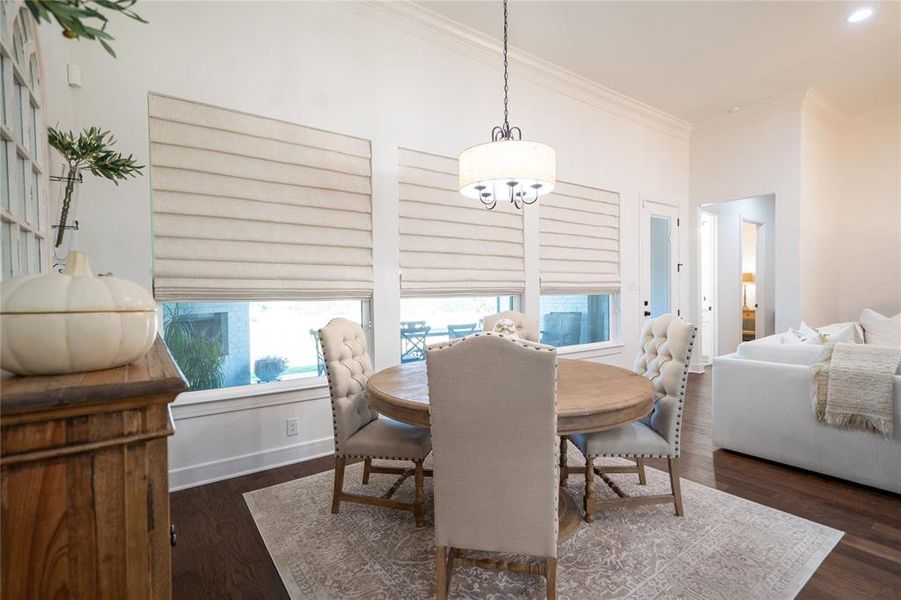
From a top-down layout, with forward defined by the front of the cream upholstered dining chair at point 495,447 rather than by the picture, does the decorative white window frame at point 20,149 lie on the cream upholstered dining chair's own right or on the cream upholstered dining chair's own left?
on the cream upholstered dining chair's own left

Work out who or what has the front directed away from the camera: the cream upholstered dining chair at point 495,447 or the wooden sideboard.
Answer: the cream upholstered dining chair

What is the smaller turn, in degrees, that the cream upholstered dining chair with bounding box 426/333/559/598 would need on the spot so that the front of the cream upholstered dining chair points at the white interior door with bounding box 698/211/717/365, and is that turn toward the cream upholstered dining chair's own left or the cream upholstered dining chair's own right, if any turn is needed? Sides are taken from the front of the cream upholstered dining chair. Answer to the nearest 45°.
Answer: approximately 45° to the cream upholstered dining chair's own right

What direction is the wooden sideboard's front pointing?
to the viewer's right

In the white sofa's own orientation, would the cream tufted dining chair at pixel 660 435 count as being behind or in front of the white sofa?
behind

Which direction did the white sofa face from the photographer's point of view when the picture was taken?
facing away from the viewer and to the right of the viewer

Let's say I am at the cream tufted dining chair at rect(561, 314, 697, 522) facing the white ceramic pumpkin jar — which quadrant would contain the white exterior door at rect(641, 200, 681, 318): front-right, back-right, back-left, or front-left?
back-right

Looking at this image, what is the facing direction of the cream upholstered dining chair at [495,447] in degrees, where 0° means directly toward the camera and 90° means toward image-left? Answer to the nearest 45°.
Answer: approximately 180°

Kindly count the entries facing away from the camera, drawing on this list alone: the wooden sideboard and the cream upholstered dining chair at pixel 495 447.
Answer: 1

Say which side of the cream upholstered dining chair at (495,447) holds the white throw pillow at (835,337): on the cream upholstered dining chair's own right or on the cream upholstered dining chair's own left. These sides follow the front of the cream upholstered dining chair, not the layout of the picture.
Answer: on the cream upholstered dining chair's own right

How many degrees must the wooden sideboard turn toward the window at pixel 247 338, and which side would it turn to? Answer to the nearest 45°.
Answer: approximately 90° to its left

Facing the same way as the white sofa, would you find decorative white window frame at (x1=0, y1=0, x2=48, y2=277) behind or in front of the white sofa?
behind

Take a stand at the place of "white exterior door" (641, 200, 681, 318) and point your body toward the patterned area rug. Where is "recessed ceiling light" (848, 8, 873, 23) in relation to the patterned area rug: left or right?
left

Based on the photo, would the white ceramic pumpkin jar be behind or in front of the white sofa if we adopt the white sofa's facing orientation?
behind
